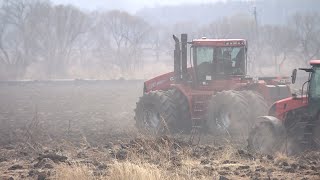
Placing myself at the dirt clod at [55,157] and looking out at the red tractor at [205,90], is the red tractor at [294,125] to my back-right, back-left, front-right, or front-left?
front-right

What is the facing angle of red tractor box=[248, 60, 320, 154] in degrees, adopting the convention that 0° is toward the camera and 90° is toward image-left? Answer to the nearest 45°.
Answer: approximately 135°

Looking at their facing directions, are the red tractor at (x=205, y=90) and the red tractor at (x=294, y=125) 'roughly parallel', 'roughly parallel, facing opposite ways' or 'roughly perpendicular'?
roughly parallel

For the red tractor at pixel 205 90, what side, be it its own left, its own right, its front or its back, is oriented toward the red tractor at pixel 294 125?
back

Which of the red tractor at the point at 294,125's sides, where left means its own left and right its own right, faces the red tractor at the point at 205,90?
front
